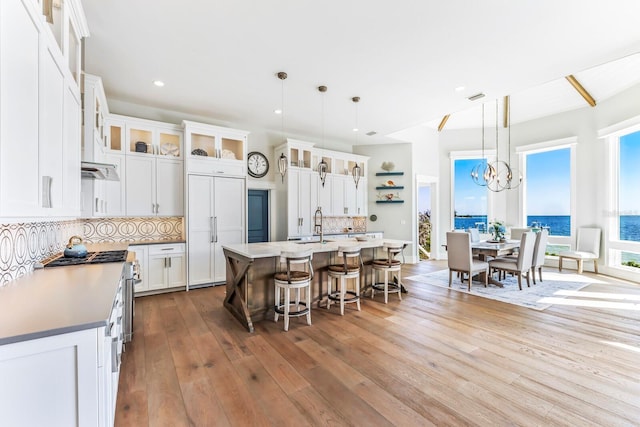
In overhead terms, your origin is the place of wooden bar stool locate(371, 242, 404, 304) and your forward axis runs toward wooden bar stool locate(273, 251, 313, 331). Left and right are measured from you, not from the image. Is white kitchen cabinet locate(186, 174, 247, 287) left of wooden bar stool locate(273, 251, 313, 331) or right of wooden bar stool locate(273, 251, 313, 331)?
right

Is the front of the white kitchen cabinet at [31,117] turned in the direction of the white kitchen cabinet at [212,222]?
no

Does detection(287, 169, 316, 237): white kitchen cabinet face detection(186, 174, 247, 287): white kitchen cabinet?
no

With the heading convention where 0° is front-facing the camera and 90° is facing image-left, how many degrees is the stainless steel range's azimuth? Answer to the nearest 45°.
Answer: approximately 270°

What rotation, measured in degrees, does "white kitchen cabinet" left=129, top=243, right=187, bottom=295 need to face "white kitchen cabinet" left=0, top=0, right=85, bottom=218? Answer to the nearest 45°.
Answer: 0° — it already faces it

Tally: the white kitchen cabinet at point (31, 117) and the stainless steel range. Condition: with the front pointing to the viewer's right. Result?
2

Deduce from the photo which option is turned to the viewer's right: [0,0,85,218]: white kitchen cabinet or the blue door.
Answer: the white kitchen cabinet

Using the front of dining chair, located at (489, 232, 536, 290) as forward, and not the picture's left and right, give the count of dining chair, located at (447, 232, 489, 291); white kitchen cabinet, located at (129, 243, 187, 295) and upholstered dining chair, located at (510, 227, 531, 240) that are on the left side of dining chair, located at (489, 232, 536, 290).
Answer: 2

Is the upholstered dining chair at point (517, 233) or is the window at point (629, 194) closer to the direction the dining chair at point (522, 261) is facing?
the upholstered dining chair

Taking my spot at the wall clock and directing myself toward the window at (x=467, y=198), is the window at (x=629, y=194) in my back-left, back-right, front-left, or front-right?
front-right

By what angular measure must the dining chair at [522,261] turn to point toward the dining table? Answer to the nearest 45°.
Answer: approximately 45° to its left

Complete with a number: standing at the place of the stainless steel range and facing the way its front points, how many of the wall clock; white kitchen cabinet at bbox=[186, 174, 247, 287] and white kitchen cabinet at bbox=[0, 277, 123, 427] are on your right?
1

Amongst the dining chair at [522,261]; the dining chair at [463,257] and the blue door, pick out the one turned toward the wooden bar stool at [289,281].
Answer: the blue door

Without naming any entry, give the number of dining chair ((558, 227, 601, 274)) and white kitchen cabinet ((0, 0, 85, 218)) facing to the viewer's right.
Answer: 1

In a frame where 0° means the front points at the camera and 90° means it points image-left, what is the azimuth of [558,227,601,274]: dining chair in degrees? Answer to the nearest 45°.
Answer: approximately 45°

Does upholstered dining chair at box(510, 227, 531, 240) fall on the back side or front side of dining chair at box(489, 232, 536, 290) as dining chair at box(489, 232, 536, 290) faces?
on the front side

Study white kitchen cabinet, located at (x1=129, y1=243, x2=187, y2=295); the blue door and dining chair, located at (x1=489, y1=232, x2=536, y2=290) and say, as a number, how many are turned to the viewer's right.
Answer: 0

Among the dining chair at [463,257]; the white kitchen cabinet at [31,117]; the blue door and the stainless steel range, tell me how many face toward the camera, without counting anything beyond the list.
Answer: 1

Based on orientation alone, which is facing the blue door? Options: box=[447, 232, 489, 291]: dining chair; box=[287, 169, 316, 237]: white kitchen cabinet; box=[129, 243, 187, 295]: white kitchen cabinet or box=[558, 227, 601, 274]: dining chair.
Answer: box=[558, 227, 601, 274]: dining chair

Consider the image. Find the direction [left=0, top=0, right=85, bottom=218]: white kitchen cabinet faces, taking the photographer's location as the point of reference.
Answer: facing to the right of the viewer

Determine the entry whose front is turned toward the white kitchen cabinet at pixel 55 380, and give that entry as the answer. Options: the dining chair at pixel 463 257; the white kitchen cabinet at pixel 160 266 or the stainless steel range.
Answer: the white kitchen cabinet at pixel 160 266

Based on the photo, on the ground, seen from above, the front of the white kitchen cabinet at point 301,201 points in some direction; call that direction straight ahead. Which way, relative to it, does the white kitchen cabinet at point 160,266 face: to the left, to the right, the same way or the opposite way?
the same way

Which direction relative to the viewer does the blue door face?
toward the camera

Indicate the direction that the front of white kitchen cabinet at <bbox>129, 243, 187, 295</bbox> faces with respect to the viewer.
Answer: facing the viewer
